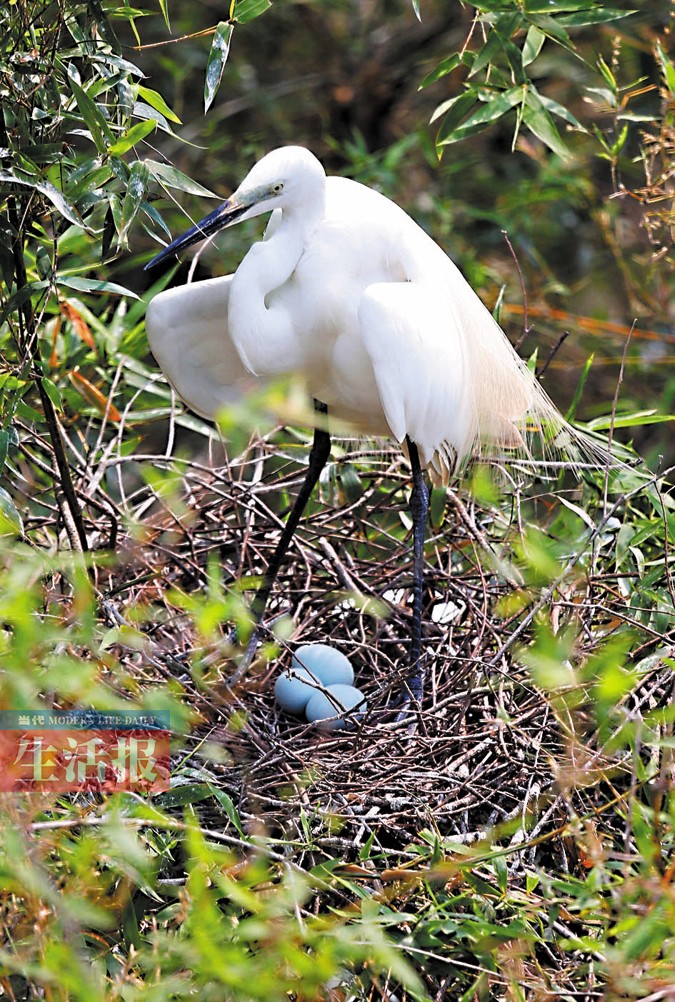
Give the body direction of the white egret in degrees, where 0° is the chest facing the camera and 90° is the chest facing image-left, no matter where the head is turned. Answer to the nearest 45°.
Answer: approximately 45°
